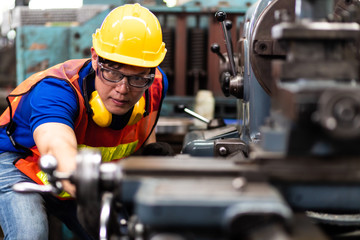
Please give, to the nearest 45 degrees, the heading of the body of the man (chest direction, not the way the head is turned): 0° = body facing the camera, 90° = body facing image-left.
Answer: approximately 315°

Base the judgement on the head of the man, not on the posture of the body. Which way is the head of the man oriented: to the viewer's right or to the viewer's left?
to the viewer's right
